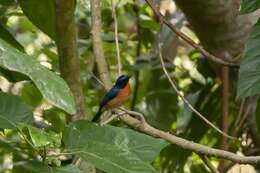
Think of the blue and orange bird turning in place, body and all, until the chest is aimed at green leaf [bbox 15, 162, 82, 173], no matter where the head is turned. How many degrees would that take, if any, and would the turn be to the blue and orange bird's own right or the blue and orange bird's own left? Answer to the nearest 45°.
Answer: approximately 90° to the blue and orange bird's own right

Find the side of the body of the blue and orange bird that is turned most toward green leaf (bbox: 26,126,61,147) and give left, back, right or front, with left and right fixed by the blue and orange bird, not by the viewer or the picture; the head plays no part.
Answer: right

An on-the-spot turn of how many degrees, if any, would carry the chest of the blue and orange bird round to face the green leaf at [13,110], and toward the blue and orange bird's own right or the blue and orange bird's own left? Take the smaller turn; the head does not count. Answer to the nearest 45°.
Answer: approximately 90° to the blue and orange bird's own right

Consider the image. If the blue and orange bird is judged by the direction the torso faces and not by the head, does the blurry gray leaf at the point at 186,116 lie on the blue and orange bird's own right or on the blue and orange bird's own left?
on the blue and orange bird's own left
